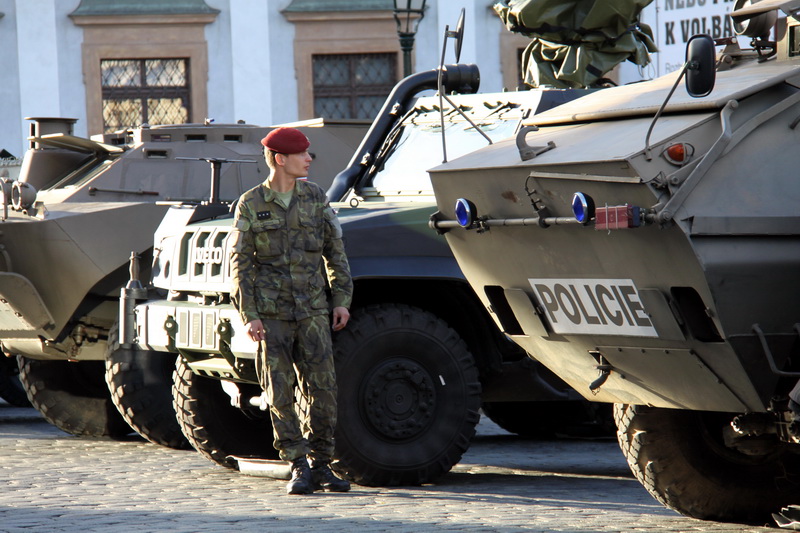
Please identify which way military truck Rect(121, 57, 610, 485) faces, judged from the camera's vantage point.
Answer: facing the viewer and to the left of the viewer

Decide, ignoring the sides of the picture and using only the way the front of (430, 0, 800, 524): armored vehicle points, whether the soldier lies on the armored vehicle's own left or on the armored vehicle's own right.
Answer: on the armored vehicle's own right

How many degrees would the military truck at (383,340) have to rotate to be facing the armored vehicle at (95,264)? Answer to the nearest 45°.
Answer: approximately 90° to its right

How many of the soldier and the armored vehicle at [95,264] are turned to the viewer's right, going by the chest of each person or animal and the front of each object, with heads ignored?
0

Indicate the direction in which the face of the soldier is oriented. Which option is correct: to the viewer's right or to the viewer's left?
to the viewer's right

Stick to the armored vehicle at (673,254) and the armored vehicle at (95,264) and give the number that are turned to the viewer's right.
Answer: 0

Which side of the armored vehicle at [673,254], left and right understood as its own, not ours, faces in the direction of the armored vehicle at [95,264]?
right

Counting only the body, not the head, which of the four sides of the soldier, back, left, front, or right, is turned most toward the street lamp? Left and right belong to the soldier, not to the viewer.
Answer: back

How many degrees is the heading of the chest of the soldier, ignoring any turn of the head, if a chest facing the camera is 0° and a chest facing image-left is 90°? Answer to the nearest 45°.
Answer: approximately 0°

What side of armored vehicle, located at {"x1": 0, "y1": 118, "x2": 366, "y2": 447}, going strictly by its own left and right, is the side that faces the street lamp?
back

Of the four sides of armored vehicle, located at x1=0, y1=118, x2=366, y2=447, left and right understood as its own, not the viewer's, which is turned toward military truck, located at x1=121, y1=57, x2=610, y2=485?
left

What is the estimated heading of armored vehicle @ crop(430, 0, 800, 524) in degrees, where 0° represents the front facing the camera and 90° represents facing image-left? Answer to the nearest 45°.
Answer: approximately 45°
